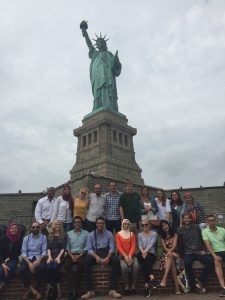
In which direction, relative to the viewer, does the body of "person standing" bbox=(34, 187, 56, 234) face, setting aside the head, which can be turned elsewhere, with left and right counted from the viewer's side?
facing the viewer and to the right of the viewer

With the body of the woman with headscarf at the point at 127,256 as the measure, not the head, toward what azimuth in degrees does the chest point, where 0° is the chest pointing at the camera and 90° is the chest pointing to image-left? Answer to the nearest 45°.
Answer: approximately 0°

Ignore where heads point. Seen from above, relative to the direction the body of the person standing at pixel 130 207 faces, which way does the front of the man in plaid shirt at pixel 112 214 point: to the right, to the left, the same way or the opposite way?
the same way

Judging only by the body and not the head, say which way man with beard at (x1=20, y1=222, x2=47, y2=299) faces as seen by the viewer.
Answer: toward the camera

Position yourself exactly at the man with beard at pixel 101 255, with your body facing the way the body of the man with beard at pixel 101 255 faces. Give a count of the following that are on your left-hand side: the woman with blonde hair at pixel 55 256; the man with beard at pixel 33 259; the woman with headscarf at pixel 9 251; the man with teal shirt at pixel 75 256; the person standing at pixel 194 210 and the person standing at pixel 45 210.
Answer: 1

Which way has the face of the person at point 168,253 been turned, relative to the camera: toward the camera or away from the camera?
toward the camera

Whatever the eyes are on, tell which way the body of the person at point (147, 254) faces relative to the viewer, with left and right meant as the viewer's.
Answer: facing the viewer

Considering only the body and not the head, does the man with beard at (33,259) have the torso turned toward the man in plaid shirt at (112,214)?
no

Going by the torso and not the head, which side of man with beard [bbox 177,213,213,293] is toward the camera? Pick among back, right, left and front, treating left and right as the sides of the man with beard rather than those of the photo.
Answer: front

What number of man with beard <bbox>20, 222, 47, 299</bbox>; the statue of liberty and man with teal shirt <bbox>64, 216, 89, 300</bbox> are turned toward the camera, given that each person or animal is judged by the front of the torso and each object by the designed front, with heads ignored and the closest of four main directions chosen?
3

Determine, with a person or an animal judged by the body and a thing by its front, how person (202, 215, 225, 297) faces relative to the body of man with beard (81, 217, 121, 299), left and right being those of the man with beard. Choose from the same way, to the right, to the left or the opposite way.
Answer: the same way

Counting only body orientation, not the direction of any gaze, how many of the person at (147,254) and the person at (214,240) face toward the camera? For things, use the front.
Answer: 2

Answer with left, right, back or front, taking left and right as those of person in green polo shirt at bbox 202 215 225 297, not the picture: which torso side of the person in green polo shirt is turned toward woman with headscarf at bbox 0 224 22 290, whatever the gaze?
right

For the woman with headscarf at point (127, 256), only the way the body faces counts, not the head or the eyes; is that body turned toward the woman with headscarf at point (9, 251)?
no
